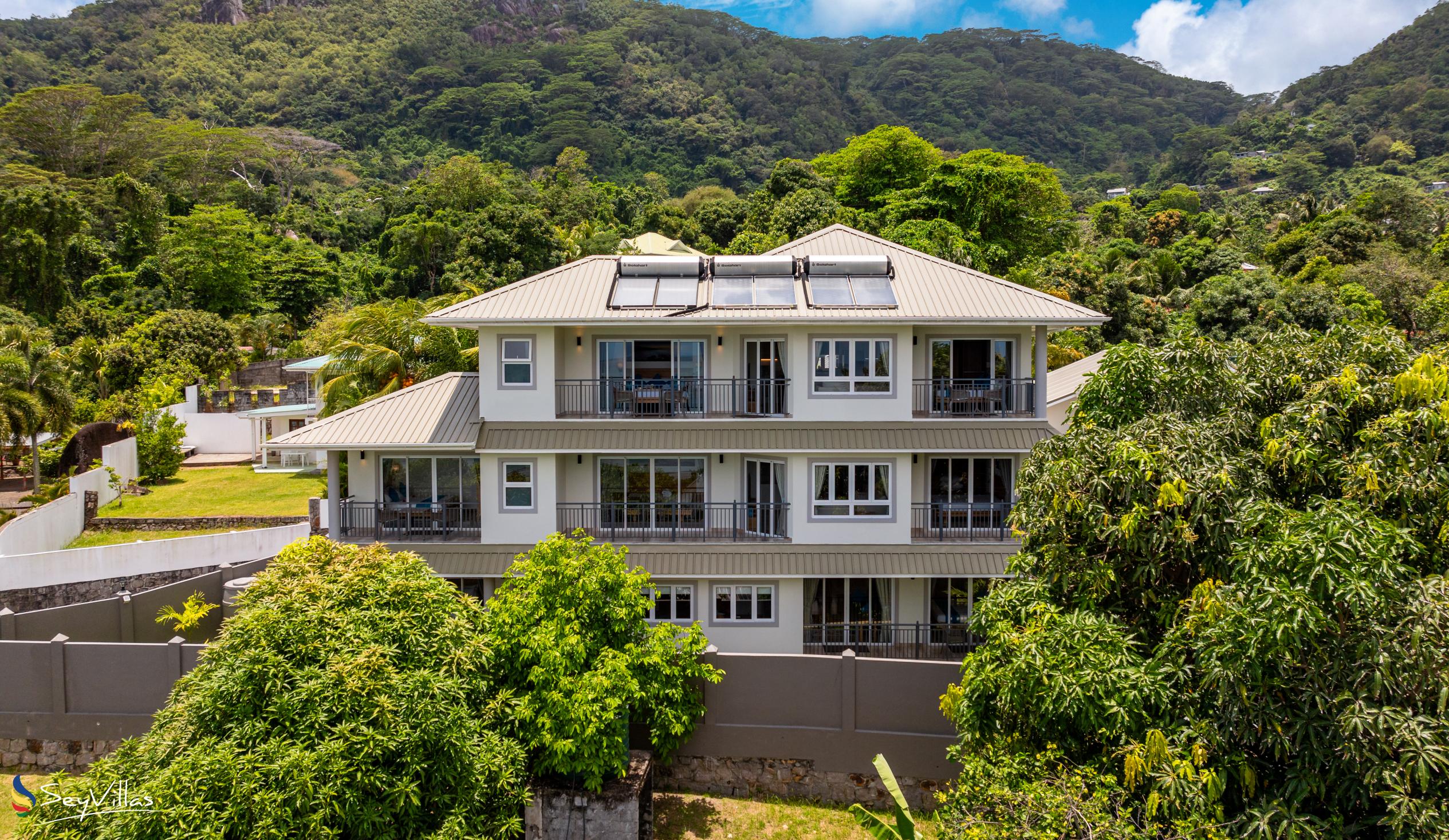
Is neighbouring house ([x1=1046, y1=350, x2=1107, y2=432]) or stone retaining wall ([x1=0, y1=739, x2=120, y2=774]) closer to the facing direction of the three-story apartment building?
the stone retaining wall

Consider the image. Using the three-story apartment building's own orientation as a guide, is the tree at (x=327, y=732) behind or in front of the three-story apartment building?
in front

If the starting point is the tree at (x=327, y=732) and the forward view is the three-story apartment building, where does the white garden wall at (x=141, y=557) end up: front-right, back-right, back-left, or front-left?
front-left

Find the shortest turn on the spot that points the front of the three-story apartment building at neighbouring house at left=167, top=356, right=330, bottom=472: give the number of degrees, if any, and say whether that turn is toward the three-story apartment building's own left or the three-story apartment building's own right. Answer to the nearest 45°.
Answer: approximately 135° to the three-story apartment building's own right

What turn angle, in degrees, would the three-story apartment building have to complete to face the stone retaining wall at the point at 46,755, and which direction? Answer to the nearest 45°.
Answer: approximately 90° to its right

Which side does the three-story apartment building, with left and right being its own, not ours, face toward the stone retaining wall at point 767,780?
front

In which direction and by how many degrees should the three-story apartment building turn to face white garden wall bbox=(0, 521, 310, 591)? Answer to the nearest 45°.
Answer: approximately 90° to its right

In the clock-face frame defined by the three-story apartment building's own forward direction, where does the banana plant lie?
The banana plant is roughly at 12 o'clock from the three-story apartment building.

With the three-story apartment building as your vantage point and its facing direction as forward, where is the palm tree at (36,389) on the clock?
The palm tree is roughly at 4 o'clock from the three-story apartment building.

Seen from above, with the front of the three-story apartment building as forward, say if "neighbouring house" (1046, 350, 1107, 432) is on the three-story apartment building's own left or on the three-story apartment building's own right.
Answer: on the three-story apartment building's own left

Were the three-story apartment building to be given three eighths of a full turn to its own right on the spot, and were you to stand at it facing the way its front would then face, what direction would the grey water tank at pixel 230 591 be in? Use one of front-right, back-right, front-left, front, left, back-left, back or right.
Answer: front-left

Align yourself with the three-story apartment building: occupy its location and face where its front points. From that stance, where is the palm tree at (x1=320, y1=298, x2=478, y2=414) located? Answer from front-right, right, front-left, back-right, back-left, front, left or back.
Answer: back-right

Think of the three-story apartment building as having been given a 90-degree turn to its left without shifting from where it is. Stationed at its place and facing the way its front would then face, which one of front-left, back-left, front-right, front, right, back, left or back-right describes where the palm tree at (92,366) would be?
back-left

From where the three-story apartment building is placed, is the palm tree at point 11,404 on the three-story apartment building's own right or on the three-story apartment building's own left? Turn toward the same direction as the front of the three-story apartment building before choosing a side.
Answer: on the three-story apartment building's own right

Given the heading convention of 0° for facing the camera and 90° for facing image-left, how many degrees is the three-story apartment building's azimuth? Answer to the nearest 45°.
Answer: approximately 0°

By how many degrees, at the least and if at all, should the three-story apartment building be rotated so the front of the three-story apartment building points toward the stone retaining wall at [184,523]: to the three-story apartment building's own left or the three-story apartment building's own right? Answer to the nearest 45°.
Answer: approximately 135° to the three-story apartment building's own right

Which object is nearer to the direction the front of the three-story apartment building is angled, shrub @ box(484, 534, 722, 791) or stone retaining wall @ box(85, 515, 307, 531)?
the shrub
